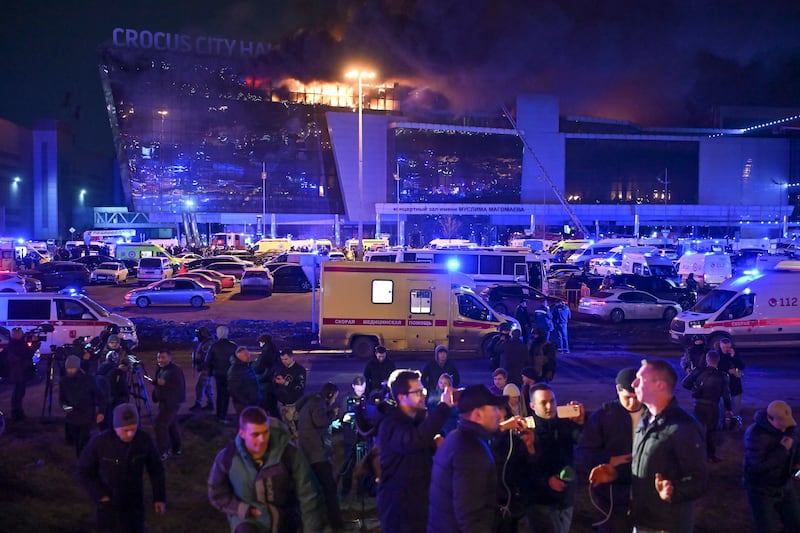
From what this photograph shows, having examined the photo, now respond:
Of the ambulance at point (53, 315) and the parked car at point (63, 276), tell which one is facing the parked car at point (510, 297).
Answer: the ambulance

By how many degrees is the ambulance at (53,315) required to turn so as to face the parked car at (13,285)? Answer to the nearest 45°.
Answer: approximately 90° to its left

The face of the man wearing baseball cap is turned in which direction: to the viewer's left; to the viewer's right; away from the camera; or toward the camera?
to the viewer's right

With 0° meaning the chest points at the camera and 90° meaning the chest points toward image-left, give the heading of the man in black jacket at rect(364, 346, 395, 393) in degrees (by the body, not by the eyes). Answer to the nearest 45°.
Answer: approximately 0°

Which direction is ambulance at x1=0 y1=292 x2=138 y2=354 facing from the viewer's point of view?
to the viewer's right

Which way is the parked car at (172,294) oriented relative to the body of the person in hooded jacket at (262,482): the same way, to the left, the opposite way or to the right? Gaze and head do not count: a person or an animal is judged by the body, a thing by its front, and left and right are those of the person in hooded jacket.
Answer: to the right

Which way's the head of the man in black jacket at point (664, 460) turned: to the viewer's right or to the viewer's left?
to the viewer's left
